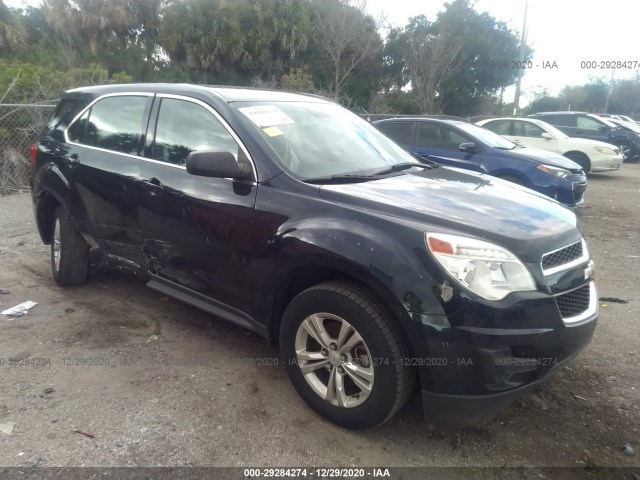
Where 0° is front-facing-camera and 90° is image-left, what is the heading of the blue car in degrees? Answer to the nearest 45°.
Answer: approximately 315°

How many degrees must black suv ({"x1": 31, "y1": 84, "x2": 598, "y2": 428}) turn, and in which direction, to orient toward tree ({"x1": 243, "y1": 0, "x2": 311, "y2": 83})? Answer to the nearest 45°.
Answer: approximately 135° to its left

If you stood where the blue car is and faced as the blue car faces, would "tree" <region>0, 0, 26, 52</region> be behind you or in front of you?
behind

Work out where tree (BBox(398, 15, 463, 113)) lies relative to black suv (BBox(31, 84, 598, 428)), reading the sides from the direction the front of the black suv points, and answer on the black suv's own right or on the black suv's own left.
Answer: on the black suv's own left

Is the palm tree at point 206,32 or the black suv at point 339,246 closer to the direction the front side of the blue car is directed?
the black suv

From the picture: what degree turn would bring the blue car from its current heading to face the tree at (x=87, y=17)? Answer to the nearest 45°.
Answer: approximately 180°

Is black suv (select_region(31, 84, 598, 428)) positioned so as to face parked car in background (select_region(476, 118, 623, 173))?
no

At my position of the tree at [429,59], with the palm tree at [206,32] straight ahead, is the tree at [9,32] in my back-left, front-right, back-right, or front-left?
front-left

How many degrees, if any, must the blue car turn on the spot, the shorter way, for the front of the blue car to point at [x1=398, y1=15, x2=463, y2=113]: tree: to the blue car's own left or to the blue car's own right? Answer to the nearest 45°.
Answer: approximately 135° to the blue car's own left

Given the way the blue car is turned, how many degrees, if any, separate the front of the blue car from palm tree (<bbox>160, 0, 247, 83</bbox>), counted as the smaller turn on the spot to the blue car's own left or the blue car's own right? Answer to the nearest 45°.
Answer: approximately 180°

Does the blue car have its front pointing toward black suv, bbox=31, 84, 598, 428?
no

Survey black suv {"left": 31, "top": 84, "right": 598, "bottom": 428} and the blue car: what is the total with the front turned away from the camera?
0

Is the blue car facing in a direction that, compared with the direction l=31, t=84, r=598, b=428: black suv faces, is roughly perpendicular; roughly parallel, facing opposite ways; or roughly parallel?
roughly parallel

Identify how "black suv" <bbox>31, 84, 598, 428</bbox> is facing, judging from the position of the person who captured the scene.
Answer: facing the viewer and to the right of the viewer

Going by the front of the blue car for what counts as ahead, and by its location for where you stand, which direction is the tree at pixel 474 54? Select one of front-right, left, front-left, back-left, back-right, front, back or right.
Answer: back-left

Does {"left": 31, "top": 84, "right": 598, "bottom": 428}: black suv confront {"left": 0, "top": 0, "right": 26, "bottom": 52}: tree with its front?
no
